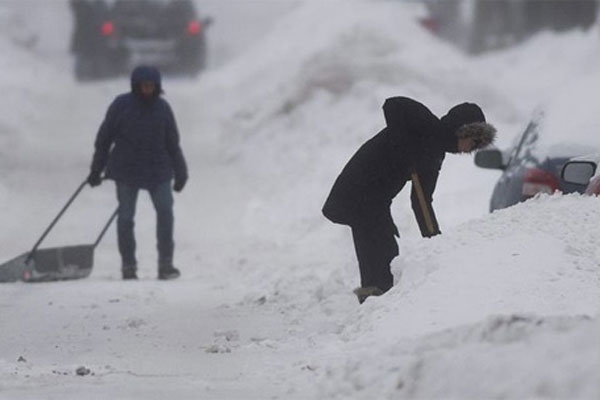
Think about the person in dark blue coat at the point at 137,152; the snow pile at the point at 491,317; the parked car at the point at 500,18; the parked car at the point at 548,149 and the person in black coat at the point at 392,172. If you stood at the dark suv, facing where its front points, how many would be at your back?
4

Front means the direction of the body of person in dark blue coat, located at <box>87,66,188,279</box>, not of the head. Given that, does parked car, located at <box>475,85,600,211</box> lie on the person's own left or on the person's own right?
on the person's own left

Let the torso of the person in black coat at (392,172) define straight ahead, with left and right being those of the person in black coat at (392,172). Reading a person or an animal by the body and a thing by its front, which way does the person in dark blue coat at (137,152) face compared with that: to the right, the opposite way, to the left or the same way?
to the right

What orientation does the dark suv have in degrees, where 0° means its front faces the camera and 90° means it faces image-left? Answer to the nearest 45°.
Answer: approximately 180°

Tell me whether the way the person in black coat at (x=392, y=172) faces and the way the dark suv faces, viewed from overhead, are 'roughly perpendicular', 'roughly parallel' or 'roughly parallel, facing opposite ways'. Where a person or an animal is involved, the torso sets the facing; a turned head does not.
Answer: roughly perpendicular

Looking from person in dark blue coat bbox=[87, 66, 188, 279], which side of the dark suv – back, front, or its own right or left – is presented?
back

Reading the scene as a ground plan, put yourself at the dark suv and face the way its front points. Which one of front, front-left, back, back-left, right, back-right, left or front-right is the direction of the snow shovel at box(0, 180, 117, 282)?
back

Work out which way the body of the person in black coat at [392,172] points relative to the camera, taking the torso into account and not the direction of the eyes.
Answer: to the viewer's right

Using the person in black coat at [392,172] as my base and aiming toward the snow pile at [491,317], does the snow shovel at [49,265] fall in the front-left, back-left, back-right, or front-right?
back-right

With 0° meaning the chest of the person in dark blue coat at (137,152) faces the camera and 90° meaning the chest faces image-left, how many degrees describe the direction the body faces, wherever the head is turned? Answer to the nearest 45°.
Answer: approximately 0°

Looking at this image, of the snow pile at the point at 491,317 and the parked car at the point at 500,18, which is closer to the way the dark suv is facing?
the parked car
